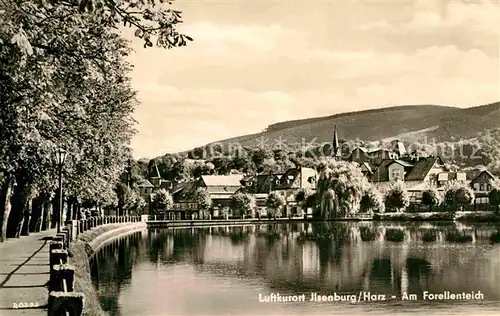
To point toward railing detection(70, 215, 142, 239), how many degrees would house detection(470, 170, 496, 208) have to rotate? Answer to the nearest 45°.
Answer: approximately 45° to its right

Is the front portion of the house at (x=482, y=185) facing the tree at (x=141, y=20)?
yes

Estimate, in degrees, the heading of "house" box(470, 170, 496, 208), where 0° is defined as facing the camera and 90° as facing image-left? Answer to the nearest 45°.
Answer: approximately 0°

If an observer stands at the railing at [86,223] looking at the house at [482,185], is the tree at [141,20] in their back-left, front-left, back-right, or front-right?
back-right

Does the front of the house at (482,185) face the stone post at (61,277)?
yes

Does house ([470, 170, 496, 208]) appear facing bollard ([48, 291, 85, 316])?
yes
